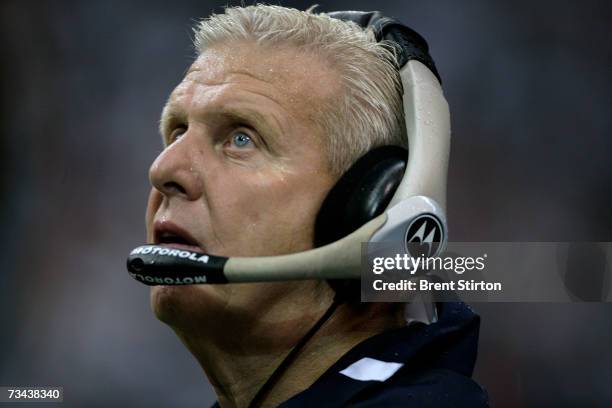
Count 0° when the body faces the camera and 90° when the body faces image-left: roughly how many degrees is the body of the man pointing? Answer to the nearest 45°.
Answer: approximately 45°

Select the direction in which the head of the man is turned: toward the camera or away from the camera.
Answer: toward the camera
